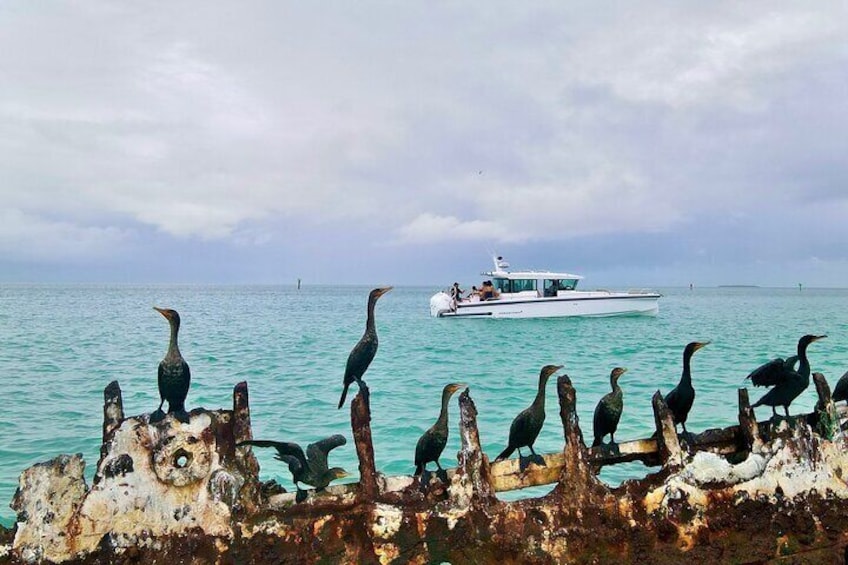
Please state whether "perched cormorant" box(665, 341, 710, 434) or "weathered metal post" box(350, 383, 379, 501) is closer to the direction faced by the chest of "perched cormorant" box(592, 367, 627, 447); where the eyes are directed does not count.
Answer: the perched cormorant

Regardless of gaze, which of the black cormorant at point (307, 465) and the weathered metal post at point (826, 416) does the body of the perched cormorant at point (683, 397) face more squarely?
the weathered metal post

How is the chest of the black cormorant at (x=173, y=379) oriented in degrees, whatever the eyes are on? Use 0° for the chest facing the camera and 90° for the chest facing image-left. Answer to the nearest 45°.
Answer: approximately 45°

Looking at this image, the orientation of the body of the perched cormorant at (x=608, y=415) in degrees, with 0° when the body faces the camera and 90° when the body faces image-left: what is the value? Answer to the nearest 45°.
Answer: approximately 270°

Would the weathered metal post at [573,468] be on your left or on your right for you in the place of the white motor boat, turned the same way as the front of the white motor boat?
on your right

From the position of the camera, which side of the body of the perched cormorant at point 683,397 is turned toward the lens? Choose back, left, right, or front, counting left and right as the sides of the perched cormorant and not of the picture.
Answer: right

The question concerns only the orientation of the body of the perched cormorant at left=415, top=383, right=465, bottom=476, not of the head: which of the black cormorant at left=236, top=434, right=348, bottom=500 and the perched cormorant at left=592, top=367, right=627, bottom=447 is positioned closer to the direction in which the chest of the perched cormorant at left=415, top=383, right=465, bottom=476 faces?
the perched cormorant

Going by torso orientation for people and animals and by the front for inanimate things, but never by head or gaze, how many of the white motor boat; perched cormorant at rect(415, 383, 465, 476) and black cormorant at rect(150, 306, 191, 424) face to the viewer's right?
2

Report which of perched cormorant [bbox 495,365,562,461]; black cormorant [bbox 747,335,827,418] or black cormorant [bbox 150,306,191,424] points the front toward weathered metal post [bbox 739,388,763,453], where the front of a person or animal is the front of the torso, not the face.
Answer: the perched cormorant

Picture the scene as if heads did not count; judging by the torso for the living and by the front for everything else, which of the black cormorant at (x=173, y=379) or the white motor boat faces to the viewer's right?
the white motor boat

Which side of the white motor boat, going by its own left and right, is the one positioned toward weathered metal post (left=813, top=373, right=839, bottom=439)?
right

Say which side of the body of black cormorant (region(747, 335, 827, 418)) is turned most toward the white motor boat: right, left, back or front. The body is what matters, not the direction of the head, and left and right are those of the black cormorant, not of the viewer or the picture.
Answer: left

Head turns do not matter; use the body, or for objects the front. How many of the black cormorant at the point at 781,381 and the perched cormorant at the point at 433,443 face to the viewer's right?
2

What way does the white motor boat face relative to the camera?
to the viewer's right

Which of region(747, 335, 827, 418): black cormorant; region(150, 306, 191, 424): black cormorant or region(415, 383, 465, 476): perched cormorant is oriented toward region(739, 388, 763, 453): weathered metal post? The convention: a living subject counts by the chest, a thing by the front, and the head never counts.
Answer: the perched cormorant

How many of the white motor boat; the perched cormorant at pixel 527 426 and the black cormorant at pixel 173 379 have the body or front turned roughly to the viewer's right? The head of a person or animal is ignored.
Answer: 2

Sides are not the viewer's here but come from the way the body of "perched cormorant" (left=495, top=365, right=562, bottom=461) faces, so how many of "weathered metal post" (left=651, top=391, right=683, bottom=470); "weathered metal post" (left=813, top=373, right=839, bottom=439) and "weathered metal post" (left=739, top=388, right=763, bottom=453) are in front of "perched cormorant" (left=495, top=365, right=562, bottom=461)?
3

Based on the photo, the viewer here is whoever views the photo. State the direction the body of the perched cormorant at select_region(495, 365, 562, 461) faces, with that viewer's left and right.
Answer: facing to the right of the viewer

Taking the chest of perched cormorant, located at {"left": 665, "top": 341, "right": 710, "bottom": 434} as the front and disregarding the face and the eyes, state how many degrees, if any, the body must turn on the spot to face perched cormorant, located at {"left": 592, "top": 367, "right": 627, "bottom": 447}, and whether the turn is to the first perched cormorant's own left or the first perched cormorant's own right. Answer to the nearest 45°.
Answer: approximately 135° to the first perched cormorant's own right
